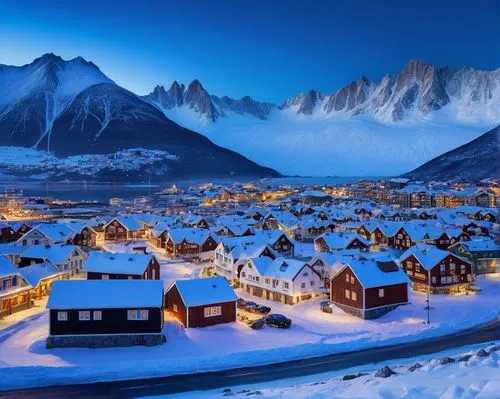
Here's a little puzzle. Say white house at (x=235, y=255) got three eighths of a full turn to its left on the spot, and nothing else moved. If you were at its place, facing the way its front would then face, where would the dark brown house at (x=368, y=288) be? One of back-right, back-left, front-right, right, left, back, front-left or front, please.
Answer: front-right

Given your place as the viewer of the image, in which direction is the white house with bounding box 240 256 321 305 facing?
facing the viewer and to the left of the viewer

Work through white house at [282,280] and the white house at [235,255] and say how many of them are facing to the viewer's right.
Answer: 0

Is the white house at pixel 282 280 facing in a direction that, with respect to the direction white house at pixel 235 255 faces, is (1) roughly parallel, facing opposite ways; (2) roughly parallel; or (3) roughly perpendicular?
roughly parallel

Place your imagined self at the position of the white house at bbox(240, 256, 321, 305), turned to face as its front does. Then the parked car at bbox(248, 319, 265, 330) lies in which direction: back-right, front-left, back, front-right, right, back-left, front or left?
front-left

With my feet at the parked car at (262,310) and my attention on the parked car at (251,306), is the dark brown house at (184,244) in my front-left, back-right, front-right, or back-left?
front-right

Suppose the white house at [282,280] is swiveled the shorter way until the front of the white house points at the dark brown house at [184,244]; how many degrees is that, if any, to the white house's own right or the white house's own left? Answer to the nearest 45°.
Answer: approximately 90° to the white house's own right

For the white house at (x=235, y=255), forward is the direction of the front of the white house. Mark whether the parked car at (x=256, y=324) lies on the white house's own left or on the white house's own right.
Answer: on the white house's own left

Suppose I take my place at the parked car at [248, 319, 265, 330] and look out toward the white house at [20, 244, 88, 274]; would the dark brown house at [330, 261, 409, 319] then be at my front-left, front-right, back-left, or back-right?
back-right

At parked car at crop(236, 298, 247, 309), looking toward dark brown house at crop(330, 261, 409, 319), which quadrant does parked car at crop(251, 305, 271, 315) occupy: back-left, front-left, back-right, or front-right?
front-right

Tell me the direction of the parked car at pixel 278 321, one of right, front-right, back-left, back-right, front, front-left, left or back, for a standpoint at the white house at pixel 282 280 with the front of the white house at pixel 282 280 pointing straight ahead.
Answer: front-left

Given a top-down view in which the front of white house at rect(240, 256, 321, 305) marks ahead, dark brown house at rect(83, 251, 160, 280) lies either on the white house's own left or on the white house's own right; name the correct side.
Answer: on the white house's own right

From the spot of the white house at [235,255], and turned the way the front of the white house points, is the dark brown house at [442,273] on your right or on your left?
on your left

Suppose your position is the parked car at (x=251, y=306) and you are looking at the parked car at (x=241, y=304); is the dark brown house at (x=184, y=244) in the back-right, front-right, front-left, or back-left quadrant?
front-right

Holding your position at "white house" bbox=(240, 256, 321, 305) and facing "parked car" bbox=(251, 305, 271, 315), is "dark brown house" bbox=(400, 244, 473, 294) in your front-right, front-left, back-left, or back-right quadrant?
back-left
